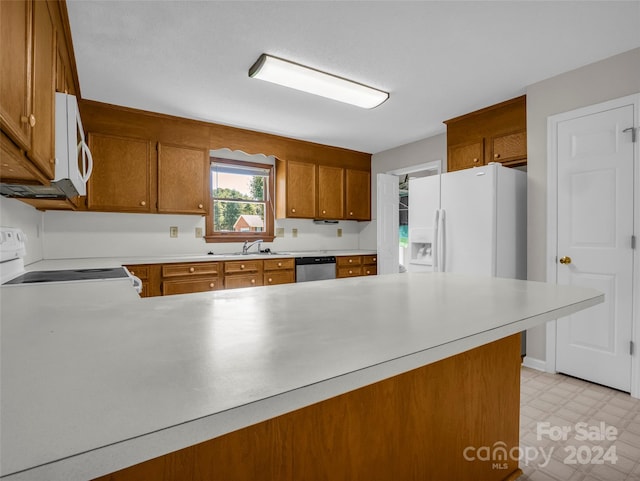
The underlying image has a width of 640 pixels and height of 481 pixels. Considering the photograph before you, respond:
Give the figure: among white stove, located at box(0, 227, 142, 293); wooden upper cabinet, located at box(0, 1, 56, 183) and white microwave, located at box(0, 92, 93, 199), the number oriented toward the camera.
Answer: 0

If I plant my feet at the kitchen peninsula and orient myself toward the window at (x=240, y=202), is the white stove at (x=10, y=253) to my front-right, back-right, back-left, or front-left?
front-left

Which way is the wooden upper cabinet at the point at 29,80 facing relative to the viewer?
to the viewer's right

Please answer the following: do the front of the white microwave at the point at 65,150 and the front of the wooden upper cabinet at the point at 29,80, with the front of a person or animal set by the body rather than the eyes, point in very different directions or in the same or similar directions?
same or similar directions

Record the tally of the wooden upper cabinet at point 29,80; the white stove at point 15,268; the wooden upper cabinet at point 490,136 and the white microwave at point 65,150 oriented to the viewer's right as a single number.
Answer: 3

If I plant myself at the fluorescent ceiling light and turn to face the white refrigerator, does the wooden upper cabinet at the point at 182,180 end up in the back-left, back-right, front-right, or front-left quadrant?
back-left

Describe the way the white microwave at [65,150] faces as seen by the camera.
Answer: facing to the right of the viewer

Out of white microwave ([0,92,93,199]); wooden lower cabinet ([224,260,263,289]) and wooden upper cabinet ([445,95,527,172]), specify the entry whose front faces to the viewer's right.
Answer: the white microwave

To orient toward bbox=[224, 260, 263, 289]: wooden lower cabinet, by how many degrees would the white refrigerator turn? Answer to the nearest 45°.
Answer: approximately 45° to its right

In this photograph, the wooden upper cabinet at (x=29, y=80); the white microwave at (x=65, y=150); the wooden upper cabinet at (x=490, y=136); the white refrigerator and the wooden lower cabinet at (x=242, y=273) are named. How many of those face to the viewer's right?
2

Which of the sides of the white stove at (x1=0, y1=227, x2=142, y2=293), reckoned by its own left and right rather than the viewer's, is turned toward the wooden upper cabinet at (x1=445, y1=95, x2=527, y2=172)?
front

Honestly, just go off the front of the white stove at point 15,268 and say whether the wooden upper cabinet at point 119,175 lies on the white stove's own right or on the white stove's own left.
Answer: on the white stove's own left

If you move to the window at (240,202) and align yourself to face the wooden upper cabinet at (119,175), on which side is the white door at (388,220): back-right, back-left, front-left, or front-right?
back-left

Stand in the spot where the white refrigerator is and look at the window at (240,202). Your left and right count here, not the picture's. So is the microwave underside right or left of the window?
left

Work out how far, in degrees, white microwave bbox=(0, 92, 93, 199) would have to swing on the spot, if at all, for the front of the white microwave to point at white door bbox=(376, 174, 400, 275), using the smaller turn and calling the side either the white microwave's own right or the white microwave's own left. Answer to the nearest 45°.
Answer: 0° — it already faces it

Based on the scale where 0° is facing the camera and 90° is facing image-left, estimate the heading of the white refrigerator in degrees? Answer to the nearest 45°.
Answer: approximately 45°

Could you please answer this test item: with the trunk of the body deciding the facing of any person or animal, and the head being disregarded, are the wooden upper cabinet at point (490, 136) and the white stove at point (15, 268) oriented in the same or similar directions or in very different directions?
very different directions

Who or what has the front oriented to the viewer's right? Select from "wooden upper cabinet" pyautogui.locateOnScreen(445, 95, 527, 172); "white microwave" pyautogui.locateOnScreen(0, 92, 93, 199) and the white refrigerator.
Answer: the white microwave

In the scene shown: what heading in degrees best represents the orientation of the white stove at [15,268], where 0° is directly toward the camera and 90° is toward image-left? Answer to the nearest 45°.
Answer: approximately 270°

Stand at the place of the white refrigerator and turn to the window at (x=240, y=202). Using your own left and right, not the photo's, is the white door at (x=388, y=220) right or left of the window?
right
